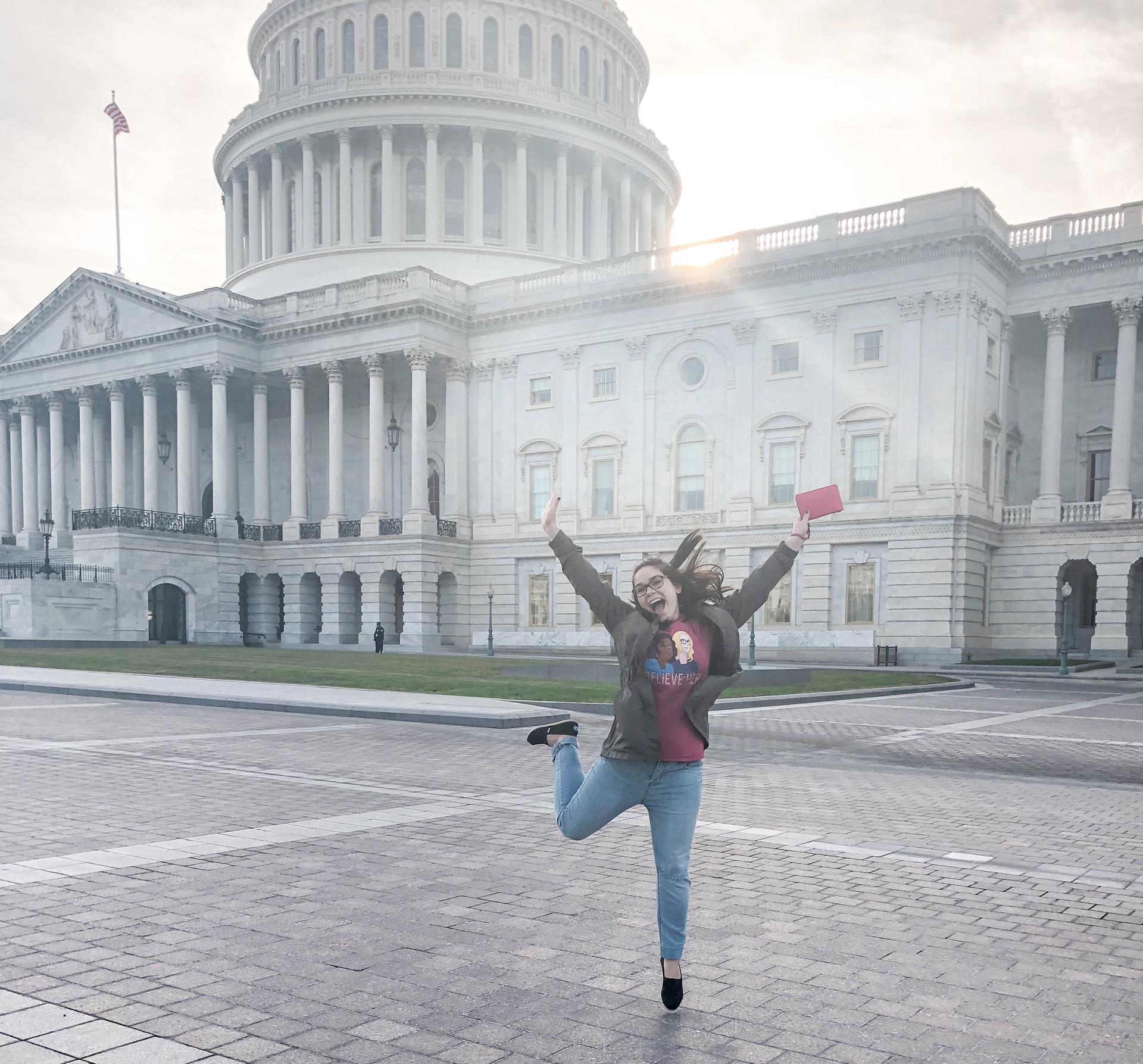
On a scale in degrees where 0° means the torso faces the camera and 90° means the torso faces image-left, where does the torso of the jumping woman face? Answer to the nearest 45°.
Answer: approximately 0°
